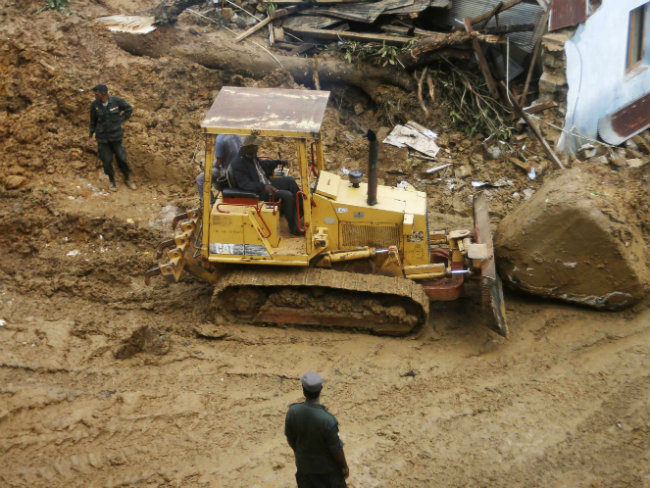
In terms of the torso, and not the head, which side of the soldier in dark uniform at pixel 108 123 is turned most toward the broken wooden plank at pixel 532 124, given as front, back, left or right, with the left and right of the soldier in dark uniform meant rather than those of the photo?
left

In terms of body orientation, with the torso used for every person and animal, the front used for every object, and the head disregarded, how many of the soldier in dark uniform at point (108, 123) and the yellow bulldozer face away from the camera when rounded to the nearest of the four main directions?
0

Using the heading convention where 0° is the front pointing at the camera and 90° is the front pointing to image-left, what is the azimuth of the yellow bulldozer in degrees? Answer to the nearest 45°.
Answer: approximately 270°

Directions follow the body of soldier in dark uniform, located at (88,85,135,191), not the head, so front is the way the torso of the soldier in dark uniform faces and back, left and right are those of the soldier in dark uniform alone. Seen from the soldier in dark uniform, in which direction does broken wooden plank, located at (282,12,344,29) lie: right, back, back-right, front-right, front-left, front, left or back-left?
back-left

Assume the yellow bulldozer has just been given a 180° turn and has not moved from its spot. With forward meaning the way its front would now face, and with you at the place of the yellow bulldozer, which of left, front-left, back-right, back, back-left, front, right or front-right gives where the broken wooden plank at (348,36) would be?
right

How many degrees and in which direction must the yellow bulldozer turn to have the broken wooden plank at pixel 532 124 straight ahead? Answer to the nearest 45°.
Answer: approximately 45° to its left

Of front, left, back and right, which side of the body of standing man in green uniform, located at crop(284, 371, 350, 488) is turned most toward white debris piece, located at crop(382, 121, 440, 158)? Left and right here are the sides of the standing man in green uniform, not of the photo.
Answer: front

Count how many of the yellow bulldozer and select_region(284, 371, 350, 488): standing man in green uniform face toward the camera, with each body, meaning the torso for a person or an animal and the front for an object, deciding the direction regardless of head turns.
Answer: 0

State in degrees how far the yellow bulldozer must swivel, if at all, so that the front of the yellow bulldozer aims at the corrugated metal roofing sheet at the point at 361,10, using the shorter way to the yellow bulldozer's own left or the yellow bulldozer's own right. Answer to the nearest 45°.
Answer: approximately 90° to the yellow bulldozer's own left

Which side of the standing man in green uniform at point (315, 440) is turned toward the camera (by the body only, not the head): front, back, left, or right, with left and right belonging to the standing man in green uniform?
back

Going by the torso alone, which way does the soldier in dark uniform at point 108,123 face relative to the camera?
toward the camera

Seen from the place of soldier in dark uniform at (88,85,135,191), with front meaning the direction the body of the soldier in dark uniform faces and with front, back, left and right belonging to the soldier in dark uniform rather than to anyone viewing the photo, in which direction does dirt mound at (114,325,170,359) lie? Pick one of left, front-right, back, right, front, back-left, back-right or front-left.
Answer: front

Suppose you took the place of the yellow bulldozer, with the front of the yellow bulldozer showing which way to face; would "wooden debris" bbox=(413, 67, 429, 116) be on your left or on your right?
on your left

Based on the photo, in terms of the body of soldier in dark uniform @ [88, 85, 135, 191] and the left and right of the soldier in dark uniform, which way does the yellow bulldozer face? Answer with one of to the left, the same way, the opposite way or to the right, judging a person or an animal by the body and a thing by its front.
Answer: to the left

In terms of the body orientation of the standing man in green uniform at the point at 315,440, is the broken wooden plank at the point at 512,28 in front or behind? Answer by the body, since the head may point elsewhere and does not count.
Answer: in front

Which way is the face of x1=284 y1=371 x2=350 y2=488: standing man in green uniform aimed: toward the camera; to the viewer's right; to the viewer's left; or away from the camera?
away from the camera

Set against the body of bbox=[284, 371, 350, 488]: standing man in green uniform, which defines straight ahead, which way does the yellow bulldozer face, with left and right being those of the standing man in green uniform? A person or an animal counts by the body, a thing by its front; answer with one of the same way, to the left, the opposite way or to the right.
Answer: to the right
